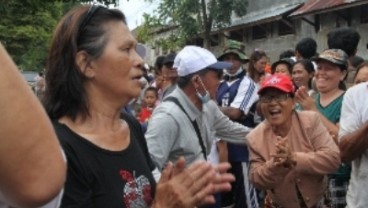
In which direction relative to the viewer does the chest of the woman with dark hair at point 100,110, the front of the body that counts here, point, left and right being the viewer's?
facing the viewer and to the right of the viewer

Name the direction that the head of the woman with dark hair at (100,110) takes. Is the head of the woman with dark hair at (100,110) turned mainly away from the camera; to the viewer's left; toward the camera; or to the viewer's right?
to the viewer's right

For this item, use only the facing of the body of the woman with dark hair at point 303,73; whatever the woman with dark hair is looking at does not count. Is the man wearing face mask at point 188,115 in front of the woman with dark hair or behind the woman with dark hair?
in front

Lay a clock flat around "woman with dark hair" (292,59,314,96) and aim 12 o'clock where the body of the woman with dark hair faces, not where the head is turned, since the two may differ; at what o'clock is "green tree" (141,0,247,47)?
The green tree is roughly at 4 o'clock from the woman with dark hair.

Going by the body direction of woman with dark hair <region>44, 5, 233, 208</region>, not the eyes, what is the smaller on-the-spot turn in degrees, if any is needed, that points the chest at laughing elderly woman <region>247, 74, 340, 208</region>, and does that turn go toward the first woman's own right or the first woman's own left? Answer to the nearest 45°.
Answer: approximately 90° to the first woman's own left

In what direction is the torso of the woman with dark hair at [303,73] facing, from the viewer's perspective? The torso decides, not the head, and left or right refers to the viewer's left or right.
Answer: facing the viewer and to the left of the viewer

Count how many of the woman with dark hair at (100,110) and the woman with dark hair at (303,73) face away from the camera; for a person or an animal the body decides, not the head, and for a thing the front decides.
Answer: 0
